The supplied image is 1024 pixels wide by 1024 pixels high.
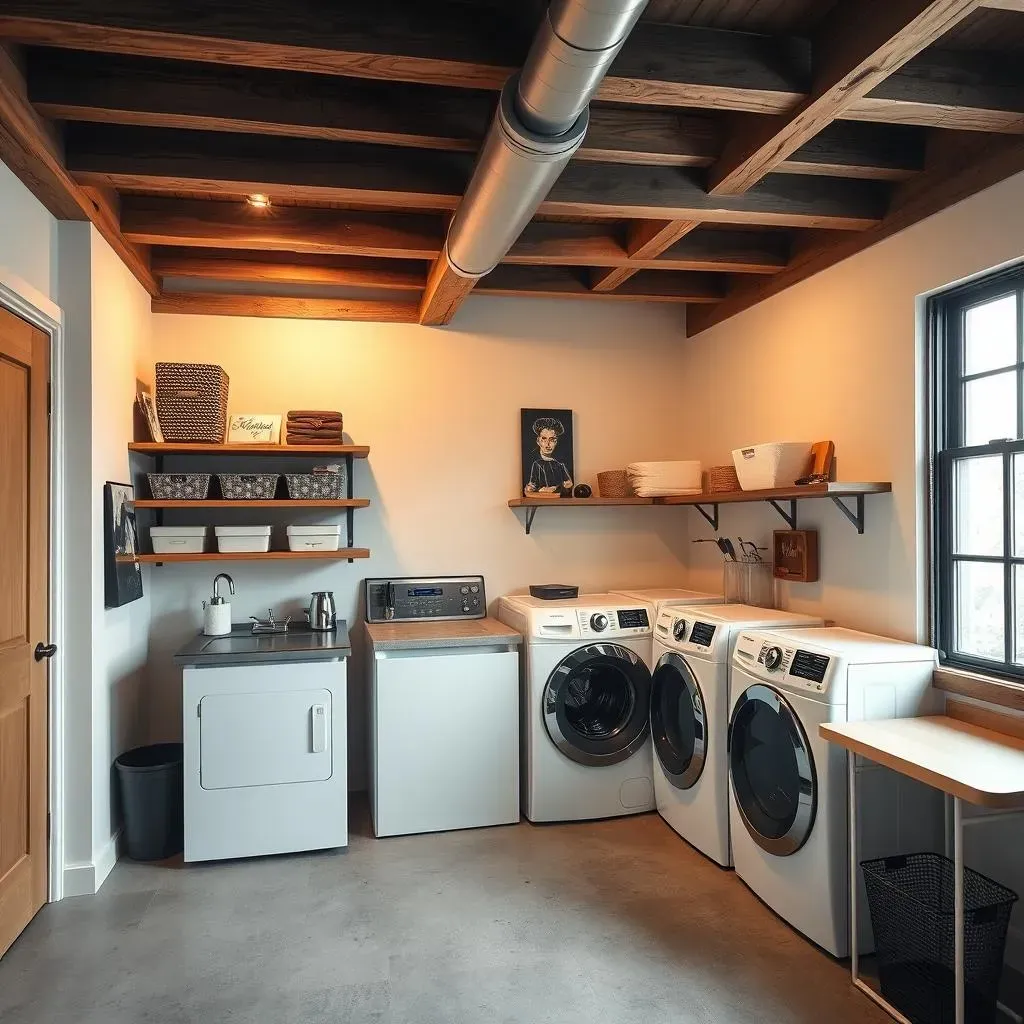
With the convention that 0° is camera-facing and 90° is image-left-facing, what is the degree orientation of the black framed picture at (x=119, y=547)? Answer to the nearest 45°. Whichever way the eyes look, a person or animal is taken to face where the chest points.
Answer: approximately 315°

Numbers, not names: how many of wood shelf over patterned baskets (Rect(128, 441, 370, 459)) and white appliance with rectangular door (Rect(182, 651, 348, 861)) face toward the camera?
2

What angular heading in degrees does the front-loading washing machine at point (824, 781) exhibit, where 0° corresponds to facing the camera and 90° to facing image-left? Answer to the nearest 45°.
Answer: approximately 45°

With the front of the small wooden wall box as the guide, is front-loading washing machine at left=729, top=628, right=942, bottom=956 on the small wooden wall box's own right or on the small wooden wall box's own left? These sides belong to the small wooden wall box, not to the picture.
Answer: on the small wooden wall box's own left

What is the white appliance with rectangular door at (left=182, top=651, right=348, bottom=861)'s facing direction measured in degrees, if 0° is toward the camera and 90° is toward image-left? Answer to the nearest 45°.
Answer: approximately 0°

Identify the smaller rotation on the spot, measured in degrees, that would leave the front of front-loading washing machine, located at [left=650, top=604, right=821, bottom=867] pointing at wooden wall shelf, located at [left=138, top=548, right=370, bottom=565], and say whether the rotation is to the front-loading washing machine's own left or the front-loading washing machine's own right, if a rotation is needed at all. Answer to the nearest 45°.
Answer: approximately 45° to the front-loading washing machine's own right
